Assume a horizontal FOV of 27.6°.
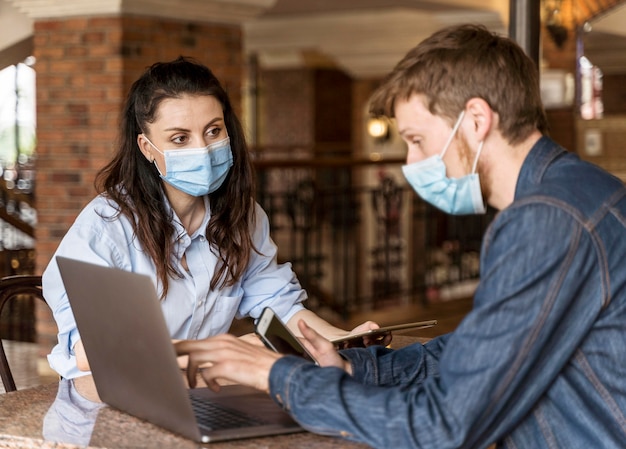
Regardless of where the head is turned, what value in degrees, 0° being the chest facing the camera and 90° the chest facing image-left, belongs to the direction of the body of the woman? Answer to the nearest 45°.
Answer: approximately 315°

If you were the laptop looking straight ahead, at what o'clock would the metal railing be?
The metal railing is roughly at 11 o'clock from the laptop.

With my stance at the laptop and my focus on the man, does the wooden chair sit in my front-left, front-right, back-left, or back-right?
back-left

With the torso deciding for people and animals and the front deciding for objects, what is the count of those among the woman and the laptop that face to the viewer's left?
0

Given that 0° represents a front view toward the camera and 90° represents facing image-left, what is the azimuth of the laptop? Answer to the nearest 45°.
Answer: approximately 225°

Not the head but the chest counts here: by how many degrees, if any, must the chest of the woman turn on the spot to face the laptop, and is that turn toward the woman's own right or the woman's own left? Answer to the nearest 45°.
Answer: approximately 45° to the woman's own right

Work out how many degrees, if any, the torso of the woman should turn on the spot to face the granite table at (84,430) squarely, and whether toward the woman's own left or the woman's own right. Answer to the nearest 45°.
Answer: approximately 45° to the woman's own right

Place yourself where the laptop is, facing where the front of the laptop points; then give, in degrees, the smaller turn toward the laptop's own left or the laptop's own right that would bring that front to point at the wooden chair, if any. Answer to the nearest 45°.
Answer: approximately 45° to the laptop's own left

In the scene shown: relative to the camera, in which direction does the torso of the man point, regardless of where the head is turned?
to the viewer's left

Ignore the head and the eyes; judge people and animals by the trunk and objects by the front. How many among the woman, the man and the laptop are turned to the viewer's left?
1

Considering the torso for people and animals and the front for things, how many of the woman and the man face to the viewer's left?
1

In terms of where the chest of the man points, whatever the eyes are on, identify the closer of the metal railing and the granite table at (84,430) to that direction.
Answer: the granite table
